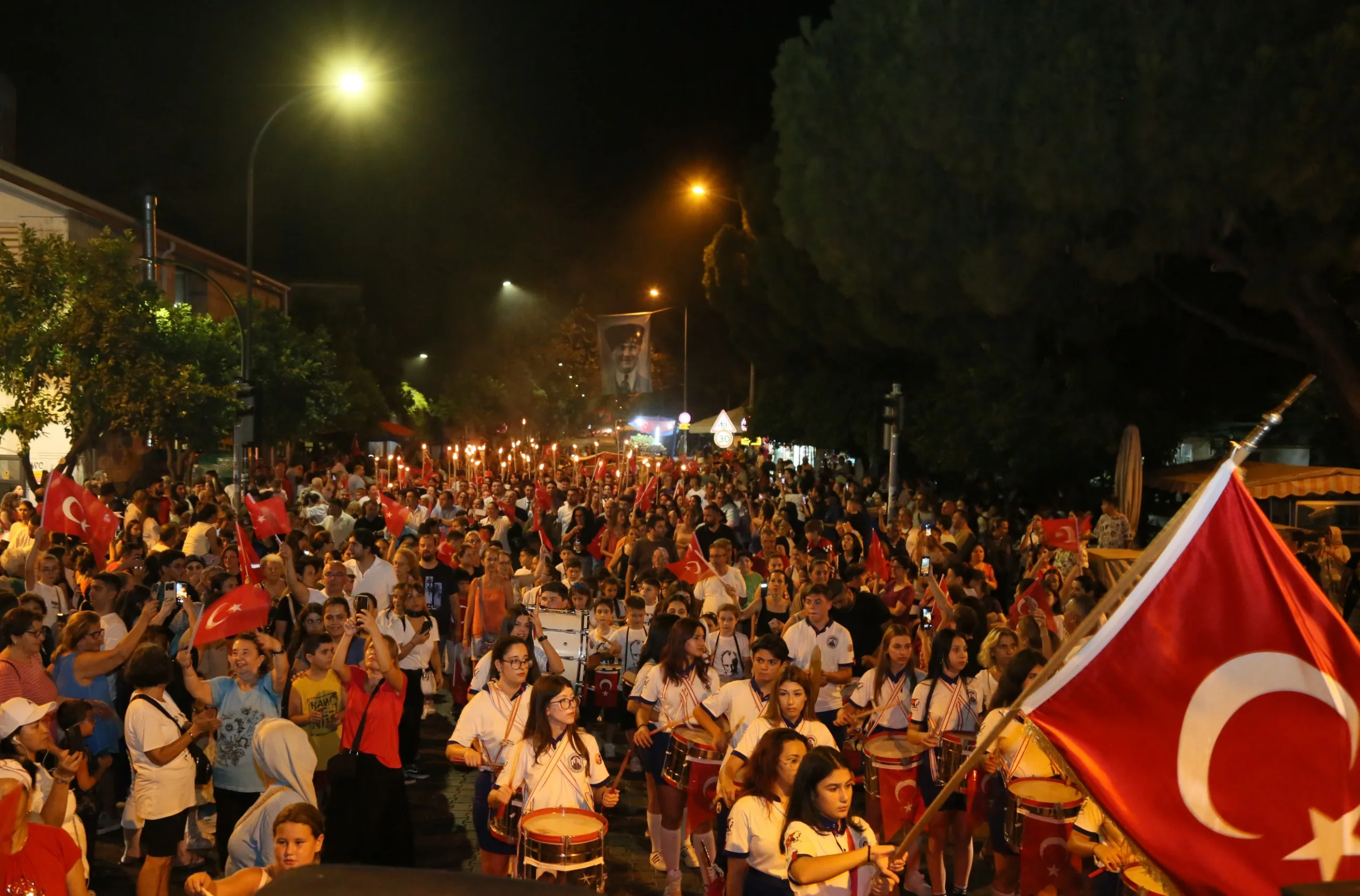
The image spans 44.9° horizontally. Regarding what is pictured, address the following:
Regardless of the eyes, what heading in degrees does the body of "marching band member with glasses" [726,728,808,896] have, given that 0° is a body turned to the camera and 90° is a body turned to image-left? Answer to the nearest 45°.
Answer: approximately 315°

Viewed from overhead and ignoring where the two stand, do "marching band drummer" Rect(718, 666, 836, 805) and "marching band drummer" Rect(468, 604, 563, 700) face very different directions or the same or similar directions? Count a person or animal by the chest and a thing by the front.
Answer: same or similar directions

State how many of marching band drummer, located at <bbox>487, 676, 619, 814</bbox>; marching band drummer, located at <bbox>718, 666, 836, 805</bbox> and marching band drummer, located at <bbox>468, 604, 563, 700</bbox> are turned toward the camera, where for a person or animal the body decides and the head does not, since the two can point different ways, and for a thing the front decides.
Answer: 3

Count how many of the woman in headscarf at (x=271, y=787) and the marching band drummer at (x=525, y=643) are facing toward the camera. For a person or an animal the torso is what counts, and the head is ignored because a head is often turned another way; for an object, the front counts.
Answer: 1

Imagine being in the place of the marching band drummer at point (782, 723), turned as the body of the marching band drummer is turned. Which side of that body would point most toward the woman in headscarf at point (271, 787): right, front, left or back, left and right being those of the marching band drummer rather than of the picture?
right

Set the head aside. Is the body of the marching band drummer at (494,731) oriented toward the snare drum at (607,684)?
no

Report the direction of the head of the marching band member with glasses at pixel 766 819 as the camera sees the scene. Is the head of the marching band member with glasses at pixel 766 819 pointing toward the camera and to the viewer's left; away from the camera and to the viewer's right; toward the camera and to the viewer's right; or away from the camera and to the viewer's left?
toward the camera and to the viewer's right

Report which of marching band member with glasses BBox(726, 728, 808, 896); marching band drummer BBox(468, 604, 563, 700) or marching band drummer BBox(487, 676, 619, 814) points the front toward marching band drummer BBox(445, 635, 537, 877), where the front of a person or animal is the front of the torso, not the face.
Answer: marching band drummer BBox(468, 604, 563, 700)

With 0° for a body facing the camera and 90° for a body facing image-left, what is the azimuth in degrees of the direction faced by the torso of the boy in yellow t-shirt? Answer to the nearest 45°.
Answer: approximately 315°

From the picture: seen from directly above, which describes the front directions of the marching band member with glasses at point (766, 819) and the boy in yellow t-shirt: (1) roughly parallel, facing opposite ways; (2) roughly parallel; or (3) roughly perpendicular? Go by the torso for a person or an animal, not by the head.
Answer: roughly parallel

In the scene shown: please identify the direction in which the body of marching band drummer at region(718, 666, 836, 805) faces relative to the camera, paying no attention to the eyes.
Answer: toward the camera

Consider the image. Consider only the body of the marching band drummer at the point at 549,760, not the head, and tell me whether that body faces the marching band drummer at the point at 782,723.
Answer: no

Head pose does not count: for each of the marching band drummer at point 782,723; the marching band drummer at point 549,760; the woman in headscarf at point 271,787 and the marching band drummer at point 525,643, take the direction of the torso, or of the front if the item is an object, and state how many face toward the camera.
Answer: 3

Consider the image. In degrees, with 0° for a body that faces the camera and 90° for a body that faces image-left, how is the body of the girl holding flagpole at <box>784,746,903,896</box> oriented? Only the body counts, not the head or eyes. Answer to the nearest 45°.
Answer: approximately 315°

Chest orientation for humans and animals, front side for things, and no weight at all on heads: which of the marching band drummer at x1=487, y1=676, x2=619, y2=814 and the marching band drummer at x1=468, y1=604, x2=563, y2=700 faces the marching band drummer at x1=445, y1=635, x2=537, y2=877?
the marching band drummer at x1=468, y1=604, x2=563, y2=700

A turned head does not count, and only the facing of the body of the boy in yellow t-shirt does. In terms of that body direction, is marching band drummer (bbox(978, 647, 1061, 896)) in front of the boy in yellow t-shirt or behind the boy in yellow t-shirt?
in front

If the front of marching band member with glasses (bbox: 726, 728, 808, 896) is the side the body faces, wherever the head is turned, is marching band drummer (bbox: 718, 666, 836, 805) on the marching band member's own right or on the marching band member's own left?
on the marching band member's own left
